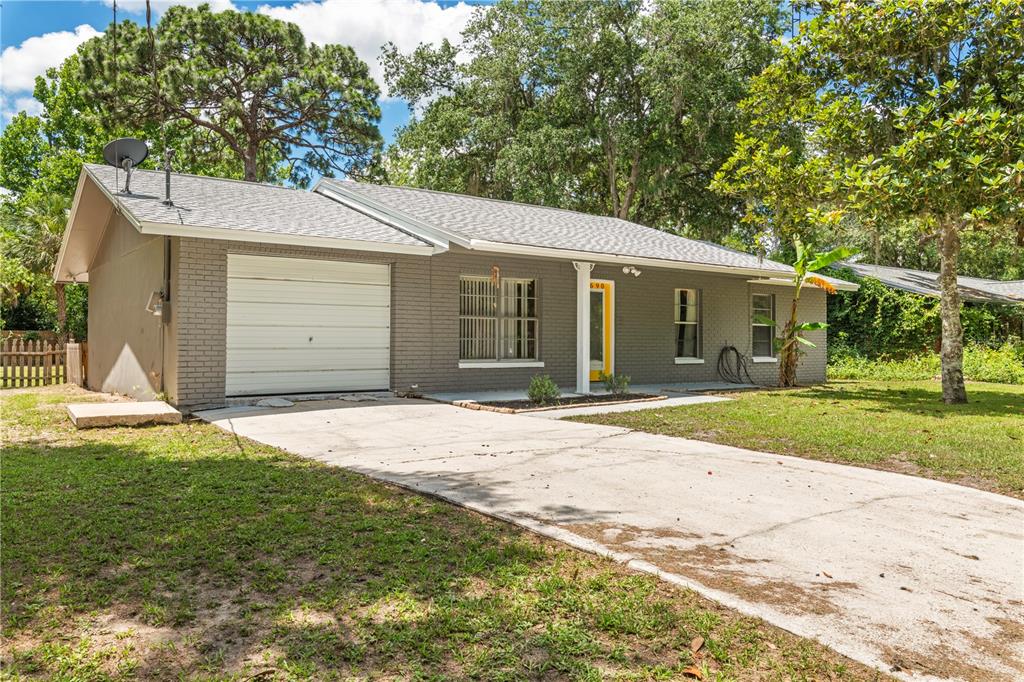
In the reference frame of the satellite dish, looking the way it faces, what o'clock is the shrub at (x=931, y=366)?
The shrub is roughly at 3 o'clock from the satellite dish.

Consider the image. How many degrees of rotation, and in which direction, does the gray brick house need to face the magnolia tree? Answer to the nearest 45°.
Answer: approximately 45° to its left

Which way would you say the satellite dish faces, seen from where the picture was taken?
facing away from the viewer

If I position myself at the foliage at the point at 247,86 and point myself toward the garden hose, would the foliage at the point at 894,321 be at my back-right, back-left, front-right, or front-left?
front-left

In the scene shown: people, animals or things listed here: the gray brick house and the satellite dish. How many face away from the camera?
1

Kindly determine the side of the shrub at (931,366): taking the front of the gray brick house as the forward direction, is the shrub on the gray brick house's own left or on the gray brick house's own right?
on the gray brick house's own left

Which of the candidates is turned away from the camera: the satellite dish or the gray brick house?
the satellite dish

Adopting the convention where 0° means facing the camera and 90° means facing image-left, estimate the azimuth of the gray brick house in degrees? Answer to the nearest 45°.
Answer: approximately 315°

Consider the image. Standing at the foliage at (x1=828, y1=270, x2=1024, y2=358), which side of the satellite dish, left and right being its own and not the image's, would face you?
right

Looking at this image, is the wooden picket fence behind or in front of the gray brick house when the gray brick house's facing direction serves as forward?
behind

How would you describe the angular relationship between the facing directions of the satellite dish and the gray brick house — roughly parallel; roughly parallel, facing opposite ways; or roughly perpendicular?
roughly parallel, facing opposite ways

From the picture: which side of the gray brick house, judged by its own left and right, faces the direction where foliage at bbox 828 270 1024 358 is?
left

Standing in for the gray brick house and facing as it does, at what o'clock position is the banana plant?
The banana plant is roughly at 10 o'clock from the gray brick house.
